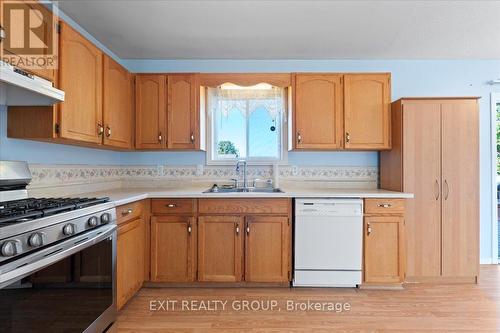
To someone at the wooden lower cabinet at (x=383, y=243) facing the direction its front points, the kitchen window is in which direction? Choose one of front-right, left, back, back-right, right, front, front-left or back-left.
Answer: right

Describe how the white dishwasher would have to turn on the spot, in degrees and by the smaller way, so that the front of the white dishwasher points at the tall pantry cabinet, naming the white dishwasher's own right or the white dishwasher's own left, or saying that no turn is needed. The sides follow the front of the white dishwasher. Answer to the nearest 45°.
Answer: approximately 90° to the white dishwasher's own left

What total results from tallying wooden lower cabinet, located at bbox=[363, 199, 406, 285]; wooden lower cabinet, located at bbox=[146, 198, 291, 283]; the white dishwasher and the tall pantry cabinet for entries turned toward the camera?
4

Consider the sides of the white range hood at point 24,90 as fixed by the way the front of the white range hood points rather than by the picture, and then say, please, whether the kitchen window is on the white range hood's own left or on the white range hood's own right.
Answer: on the white range hood's own left

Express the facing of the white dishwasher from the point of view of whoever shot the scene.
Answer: facing the viewer

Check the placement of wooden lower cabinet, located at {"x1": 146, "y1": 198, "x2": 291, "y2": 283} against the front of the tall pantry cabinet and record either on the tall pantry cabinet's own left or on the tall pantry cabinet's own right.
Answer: on the tall pantry cabinet's own right

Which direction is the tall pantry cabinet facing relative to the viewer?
toward the camera

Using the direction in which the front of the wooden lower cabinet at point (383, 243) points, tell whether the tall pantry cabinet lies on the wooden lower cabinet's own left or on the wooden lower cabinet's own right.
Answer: on the wooden lower cabinet's own left

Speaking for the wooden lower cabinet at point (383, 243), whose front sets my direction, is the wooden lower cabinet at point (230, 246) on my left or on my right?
on my right

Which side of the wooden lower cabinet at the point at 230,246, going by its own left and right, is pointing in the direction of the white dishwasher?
left

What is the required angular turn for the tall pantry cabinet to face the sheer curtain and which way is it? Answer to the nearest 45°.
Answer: approximately 90° to its right

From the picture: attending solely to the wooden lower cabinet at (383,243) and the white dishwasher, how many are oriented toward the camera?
2

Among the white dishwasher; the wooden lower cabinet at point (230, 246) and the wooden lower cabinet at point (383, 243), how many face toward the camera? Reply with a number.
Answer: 3

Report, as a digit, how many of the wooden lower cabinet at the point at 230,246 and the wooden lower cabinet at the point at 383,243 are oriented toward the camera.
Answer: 2

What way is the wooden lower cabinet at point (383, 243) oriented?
toward the camera
